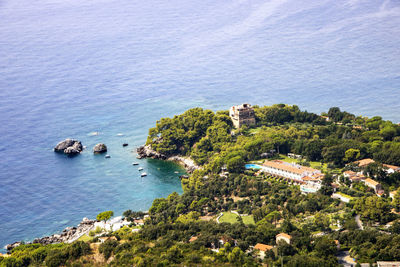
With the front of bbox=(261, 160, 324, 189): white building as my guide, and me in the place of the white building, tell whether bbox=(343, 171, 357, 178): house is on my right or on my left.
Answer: on my left

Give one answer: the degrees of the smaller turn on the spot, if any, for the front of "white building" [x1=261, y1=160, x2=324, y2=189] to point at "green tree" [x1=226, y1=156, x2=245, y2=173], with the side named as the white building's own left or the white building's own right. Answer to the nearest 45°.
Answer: approximately 45° to the white building's own right

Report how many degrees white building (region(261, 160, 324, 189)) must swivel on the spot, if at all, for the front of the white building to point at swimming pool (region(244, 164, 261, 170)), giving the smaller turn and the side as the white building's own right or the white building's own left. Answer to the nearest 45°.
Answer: approximately 90° to the white building's own right

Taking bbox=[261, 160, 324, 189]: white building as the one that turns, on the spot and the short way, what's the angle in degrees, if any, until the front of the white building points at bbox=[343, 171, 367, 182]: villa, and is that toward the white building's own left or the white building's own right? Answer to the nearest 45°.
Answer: approximately 135° to the white building's own left

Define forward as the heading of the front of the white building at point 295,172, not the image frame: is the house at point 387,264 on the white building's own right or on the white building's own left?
on the white building's own left

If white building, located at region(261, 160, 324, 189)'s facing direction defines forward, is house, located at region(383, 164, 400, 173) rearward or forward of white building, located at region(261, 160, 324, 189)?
rearward

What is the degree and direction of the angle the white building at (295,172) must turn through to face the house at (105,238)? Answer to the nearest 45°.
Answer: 0° — it already faces it

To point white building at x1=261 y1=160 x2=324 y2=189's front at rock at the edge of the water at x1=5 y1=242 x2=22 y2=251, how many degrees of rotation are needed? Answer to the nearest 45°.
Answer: approximately 45° to its right

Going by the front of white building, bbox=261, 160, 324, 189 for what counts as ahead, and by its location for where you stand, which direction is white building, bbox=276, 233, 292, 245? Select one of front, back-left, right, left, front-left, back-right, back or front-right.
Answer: front-left

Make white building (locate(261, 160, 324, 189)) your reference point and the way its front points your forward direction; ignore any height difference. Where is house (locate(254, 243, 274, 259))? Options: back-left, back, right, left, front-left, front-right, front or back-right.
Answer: front-left

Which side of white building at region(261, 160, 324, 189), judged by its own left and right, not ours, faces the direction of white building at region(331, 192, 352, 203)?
left

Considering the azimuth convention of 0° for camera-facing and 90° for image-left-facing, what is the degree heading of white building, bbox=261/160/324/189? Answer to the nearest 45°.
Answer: approximately 45°

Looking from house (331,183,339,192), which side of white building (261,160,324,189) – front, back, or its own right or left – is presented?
left
